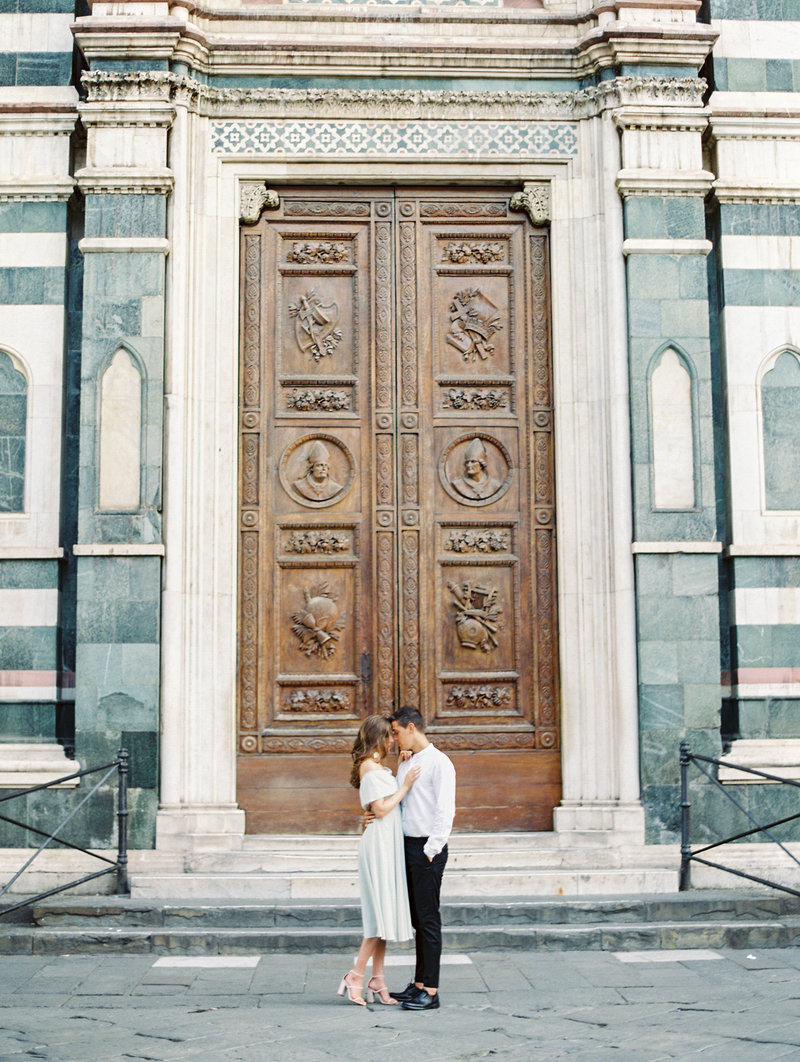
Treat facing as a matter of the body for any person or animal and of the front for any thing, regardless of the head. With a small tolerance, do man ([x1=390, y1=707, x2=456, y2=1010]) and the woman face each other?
yes

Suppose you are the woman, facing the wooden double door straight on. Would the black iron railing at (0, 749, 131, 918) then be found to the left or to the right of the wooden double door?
left

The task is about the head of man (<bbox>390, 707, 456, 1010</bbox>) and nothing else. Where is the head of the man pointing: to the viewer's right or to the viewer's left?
to the viewer's left

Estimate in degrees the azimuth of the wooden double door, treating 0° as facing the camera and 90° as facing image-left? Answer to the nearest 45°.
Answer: approximately 0°

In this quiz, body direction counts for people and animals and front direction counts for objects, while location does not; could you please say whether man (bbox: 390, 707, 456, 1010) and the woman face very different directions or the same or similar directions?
very different directions

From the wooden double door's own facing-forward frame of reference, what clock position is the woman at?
The woman is roughly at 12 o'clock from the wooden double door.

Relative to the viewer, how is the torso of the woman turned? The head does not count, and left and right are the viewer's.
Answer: facing to the right of the viewer

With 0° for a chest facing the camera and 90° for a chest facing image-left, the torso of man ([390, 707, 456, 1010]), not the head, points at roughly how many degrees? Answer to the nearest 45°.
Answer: approximately 90°

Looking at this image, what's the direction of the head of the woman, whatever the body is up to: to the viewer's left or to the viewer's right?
to the viewer's right

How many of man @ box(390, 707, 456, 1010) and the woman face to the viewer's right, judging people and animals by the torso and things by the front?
1

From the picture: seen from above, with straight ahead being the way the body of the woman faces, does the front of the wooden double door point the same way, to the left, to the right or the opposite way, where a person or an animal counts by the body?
to the right

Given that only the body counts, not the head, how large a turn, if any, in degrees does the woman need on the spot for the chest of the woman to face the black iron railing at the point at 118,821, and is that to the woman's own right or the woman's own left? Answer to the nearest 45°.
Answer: approximately 135° to the woman's own left
